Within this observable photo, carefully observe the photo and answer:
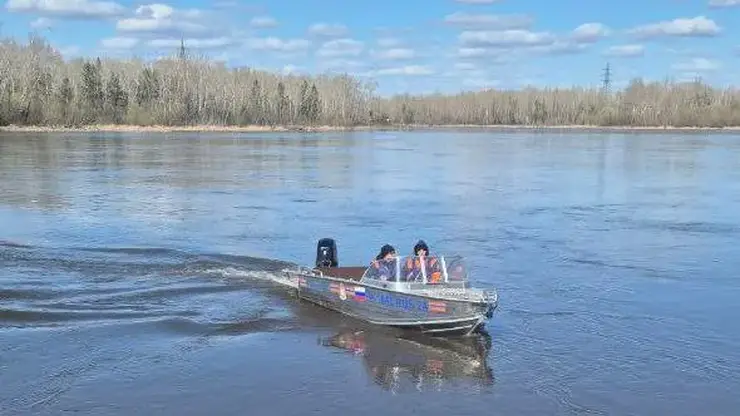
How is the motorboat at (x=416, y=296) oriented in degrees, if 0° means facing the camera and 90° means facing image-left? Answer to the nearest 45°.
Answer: approximately 315°

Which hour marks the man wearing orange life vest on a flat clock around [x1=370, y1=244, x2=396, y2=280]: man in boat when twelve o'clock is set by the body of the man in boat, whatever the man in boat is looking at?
The man wearing orange life vest is roughly at 11 o'clock from the man in boat.

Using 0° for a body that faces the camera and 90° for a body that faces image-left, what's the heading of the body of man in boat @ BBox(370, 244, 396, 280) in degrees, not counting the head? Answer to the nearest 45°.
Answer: approximately 315°
